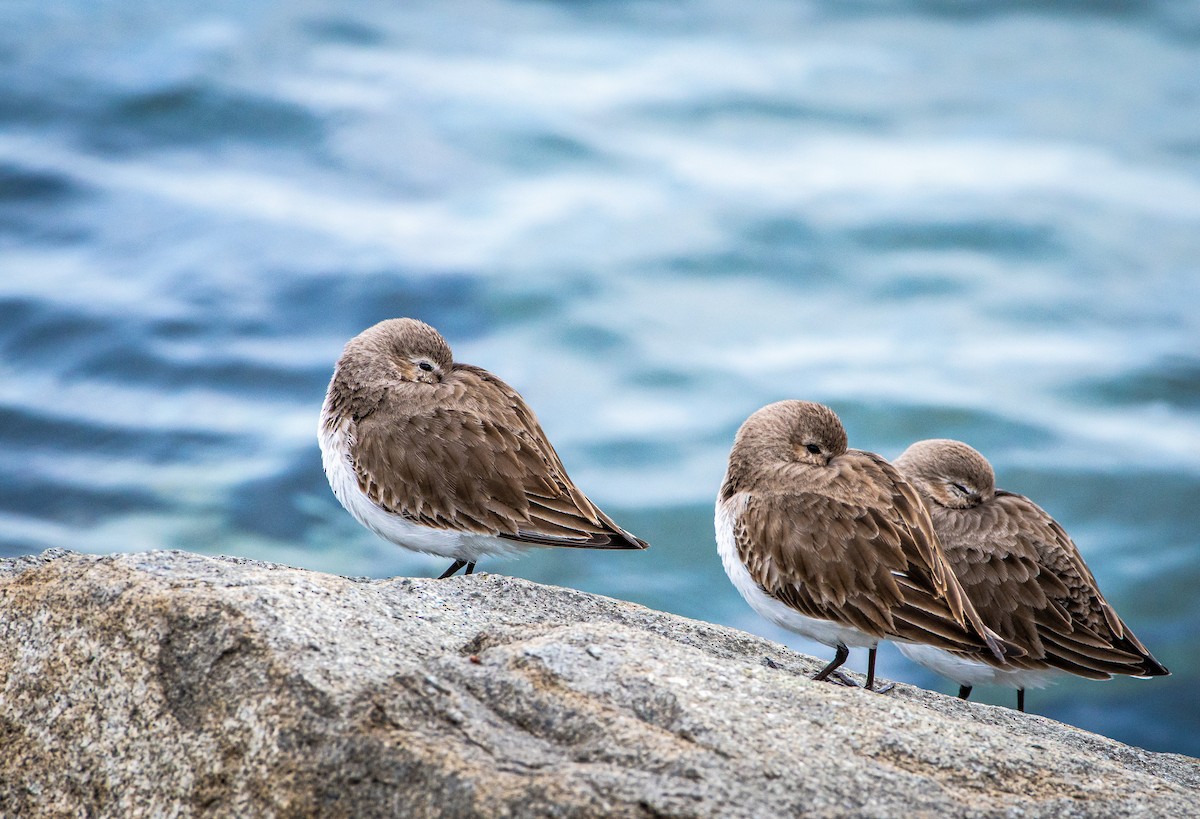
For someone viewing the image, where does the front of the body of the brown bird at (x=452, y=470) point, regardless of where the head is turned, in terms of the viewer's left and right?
facing to the left of the viewer

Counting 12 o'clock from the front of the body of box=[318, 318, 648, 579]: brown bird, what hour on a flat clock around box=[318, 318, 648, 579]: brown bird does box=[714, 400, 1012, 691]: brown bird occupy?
box=[714, 400, 1012, 691]: brown bird is roughly at 7 o'clock from box=[318, 318, 648, 579]: brown bird.

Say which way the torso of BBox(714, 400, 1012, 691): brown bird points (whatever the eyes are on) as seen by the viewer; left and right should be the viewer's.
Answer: facing to the left of the viewer

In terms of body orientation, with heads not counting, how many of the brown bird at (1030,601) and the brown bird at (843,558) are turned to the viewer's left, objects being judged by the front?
2

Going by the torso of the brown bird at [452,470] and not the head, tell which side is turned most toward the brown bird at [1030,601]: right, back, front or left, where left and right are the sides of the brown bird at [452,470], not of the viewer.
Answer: back

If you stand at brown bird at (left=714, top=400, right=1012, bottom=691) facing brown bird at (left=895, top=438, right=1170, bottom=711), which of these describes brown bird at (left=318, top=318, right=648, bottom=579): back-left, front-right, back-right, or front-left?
back-left

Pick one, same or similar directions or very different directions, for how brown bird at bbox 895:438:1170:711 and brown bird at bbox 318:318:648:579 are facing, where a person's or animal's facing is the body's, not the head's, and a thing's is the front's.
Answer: same or similar directions

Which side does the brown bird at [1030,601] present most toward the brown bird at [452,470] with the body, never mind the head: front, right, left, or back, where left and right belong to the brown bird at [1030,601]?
front

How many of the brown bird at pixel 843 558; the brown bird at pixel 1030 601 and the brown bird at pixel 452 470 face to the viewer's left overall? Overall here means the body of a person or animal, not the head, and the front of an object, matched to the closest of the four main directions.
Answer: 3

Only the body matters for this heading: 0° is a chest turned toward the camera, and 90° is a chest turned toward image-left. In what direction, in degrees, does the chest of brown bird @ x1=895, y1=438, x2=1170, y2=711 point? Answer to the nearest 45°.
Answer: approximately 90°

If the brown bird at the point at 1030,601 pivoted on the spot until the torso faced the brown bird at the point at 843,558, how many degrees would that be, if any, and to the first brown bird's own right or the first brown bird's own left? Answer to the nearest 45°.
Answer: approximately 45° to the first brown bird's own left
